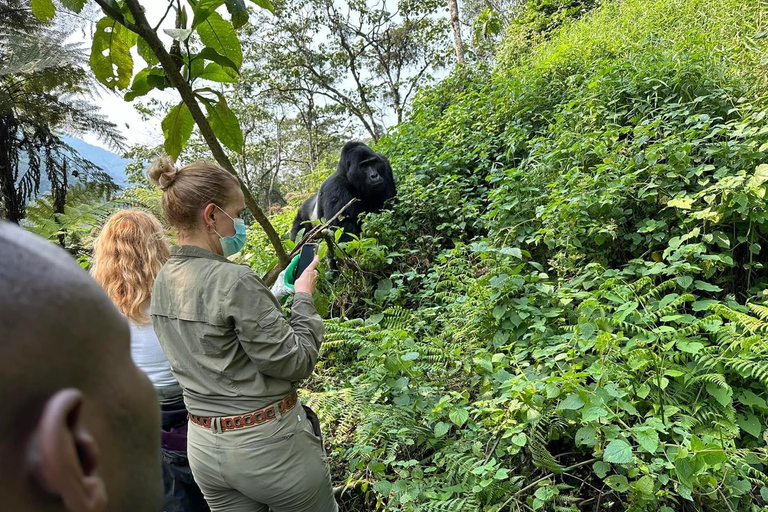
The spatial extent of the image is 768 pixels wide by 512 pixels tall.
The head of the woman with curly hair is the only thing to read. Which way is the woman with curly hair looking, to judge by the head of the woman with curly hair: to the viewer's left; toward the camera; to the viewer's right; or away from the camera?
away from the camera

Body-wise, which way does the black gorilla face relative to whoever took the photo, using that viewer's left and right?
facing the viewer and to the right of the viewer

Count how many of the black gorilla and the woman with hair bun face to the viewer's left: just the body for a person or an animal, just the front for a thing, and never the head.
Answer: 0

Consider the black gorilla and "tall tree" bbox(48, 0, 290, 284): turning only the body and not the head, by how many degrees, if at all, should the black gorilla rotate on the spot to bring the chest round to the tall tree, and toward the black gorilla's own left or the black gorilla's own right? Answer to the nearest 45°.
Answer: approximately 45° to the black gorilla's own right

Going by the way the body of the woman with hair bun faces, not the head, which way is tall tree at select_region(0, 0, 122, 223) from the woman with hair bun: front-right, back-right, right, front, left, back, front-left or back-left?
front-left

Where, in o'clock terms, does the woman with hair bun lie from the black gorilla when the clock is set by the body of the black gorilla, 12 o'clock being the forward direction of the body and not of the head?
The woman with hair bun is roughly at 2 o'clock from the black gorilla.

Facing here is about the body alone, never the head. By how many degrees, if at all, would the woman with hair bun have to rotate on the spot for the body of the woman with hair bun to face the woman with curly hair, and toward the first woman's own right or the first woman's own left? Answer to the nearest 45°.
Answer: approximately 45° to the first woman's own left

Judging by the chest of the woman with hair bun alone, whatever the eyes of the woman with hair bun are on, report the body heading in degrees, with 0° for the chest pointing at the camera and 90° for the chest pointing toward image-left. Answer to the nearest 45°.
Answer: approximately 225°

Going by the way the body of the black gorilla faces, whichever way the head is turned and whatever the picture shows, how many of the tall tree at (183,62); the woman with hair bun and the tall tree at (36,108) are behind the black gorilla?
1

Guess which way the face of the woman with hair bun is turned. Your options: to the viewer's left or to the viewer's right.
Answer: to the viewer's right
